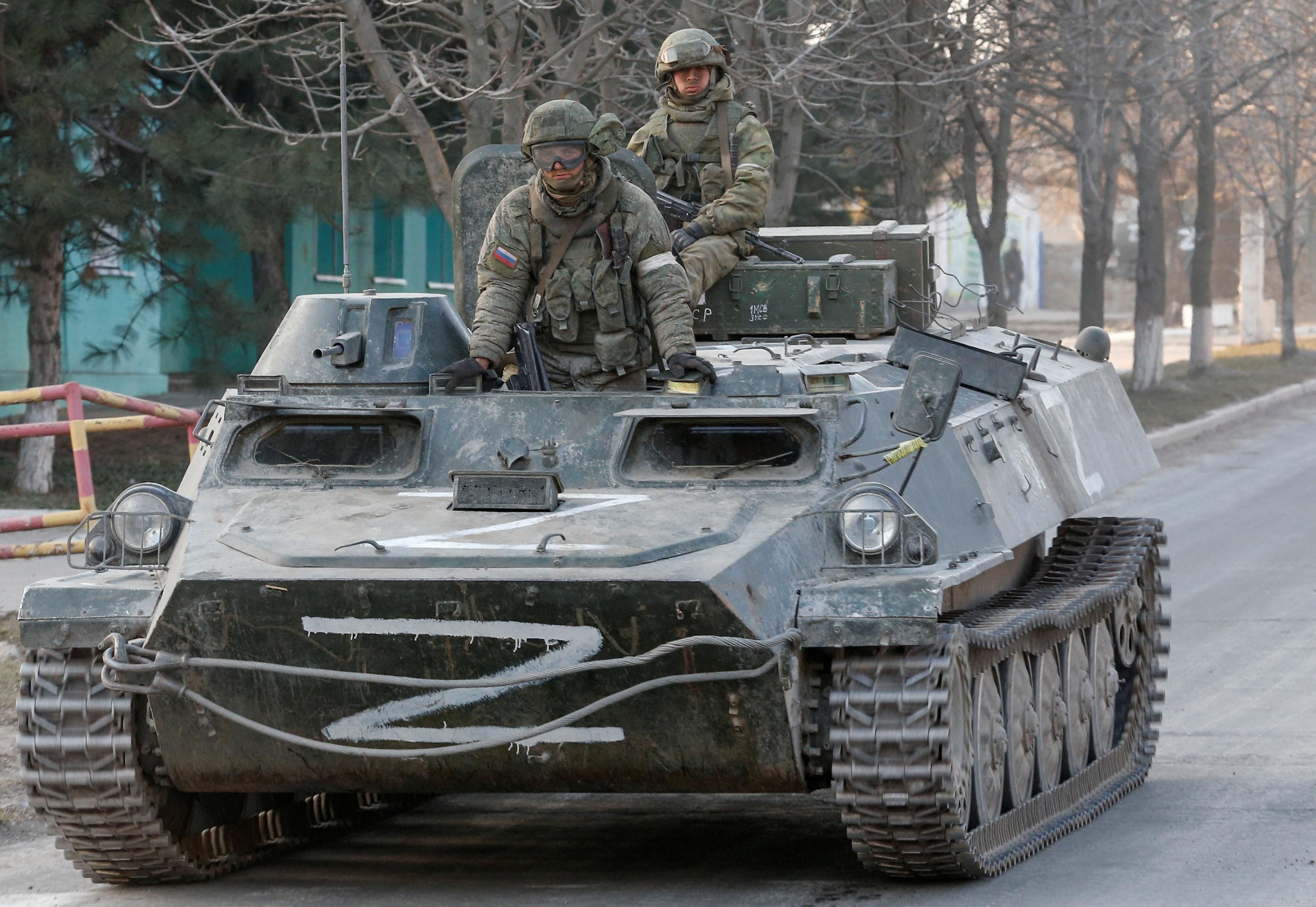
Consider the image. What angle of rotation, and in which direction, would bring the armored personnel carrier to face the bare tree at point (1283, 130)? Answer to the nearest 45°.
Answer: approximately 135° to its right

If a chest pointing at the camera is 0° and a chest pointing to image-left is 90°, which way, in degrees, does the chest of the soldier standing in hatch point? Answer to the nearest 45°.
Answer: approximately 0°

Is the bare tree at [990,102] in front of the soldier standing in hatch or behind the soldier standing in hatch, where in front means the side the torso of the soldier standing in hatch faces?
behind

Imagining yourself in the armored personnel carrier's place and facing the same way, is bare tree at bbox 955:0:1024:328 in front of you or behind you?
behind

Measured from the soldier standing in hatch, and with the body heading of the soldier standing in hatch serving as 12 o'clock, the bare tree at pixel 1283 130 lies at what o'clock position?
The bare tree is roughly at 7 o'clock from the soldier standing in hatch.

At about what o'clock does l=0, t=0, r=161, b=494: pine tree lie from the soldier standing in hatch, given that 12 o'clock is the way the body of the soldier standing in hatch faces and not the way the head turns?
The pine tree is roughly at 5 o'clock from the soldier standing in hatch.

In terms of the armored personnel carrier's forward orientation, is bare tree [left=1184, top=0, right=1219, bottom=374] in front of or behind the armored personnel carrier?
behind

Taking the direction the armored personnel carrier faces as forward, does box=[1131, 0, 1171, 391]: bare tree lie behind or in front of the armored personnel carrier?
behind

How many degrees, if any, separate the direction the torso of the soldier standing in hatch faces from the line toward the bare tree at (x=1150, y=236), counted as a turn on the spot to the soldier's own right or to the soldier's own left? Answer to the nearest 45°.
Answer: approximately 180°
